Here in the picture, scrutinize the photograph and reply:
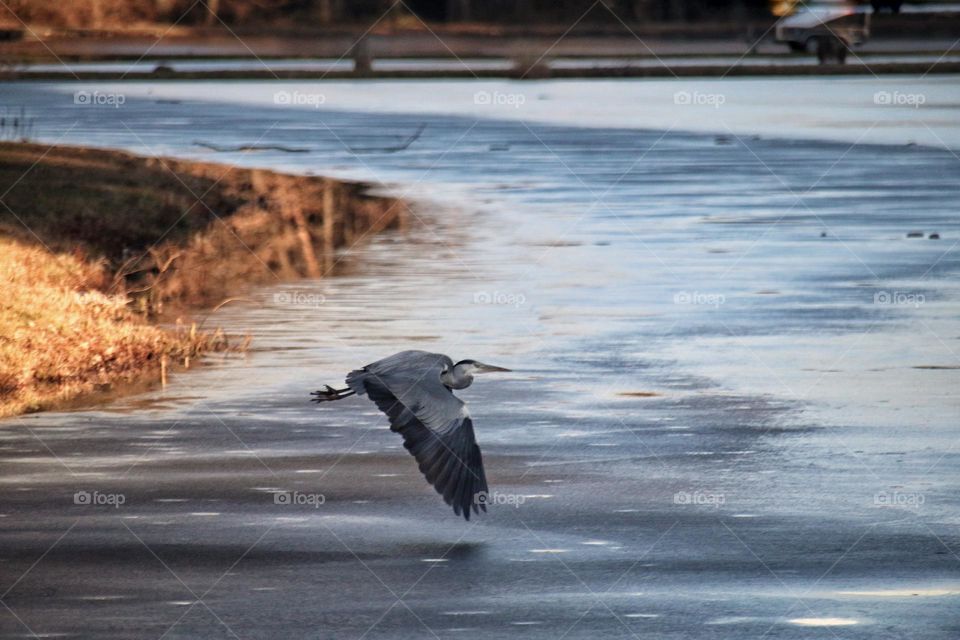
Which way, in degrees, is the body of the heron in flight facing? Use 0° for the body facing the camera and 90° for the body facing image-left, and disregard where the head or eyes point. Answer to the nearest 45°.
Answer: approximately 270°
